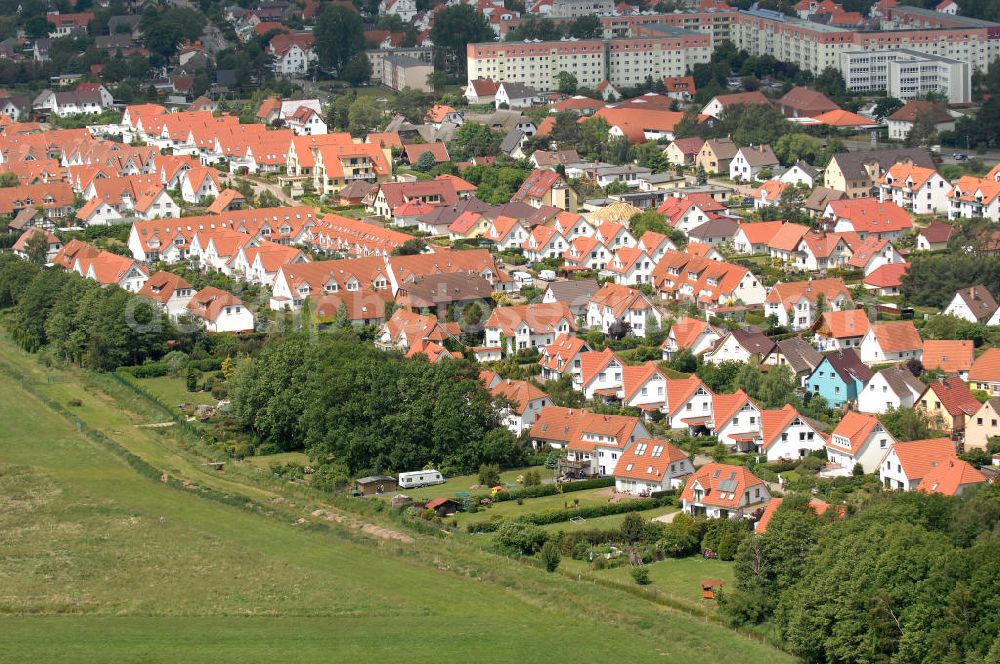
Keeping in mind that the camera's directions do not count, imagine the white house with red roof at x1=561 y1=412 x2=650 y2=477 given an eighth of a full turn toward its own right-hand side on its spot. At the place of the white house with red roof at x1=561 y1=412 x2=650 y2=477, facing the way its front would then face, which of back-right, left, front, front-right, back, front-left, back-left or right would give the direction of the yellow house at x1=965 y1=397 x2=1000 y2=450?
back

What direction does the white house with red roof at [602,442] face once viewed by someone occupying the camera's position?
facing the viewer and to the left of the viewer

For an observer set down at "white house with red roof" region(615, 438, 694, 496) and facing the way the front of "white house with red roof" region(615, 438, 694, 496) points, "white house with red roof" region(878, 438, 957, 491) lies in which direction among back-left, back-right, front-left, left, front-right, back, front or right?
back-left

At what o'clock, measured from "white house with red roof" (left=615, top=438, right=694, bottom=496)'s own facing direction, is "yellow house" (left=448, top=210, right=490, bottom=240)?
The yellow house is roughly at 4 o'clock from the white house with red roof.

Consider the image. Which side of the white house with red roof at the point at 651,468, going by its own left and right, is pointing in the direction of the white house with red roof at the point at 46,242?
right

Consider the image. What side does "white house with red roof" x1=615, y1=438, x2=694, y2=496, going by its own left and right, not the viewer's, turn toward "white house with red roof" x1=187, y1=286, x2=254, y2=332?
right

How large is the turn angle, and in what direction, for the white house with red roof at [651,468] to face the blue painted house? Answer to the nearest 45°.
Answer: approximately 180°

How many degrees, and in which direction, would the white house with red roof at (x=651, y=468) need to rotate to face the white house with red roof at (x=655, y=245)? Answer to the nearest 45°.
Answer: approximately 135° to its right

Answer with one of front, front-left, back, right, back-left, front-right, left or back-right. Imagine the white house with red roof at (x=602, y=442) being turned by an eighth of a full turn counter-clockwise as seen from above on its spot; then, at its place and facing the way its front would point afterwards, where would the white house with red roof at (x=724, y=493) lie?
front-left

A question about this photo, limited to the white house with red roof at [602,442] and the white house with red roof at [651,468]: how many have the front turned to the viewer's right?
0
